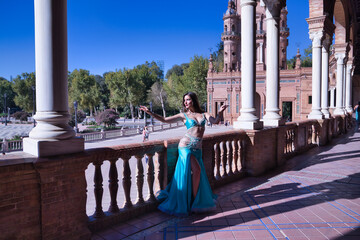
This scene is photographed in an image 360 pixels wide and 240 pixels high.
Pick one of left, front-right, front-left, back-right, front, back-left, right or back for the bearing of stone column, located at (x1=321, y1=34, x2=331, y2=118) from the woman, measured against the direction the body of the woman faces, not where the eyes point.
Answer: back-left

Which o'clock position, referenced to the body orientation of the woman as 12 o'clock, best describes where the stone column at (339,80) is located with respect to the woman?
The stone column is roughly at 7 o'clock from the woman.

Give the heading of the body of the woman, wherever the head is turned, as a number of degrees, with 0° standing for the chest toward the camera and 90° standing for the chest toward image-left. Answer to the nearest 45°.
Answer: approximately 0°

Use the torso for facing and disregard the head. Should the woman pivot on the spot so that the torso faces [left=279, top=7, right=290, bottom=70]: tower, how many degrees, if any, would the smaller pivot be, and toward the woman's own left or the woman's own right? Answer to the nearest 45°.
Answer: approximately 180°

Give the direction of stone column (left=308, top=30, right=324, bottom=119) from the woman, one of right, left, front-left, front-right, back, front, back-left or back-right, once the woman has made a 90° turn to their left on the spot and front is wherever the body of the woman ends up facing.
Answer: front-left

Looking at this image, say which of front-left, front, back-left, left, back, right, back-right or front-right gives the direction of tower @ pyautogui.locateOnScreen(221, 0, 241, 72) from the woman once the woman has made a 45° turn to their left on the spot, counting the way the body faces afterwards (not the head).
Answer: back-left

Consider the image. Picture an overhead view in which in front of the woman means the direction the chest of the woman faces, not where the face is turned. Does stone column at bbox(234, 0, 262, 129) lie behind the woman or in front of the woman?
behind

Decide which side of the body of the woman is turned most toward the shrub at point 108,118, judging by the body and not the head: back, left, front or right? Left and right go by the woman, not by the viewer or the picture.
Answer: back

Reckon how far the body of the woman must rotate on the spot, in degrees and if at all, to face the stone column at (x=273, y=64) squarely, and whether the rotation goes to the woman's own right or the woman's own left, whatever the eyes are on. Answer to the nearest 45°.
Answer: approximately 135° to the woman's own left

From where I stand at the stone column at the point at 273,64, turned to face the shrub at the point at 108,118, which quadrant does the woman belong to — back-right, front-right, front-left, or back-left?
back-left
